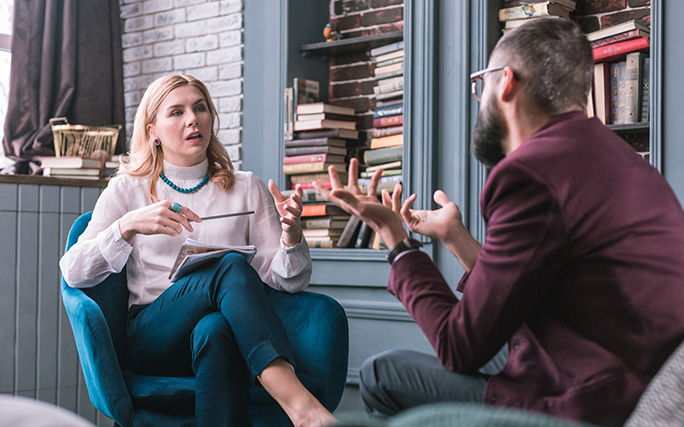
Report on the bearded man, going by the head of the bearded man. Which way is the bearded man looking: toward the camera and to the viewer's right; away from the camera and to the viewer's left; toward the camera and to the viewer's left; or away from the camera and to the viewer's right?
away from the camera and to the viewer's left

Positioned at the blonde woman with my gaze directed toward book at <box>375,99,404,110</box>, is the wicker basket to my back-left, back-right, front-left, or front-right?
front-left

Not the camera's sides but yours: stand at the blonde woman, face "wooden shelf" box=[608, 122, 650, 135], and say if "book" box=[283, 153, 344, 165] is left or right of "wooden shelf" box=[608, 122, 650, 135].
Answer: left

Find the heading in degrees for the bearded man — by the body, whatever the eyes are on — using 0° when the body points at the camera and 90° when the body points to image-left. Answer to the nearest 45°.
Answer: approximately 135°

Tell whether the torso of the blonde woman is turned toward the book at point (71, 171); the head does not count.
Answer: no

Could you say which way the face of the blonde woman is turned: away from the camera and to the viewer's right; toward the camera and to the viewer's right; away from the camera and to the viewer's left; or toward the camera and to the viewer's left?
toward the camera and to the viewer's right

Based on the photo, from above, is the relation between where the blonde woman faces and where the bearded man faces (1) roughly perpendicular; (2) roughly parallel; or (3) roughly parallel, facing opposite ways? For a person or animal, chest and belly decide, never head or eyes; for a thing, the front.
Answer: roughly parallel, facing opposite ways

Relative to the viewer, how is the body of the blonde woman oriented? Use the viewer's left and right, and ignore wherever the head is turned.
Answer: facing the viewer and to the right of the viewer

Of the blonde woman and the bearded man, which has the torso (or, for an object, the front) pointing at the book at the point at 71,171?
the bearded man

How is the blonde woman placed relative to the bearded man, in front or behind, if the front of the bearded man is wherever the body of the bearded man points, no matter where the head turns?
in front

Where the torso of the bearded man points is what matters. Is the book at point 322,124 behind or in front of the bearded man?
in front

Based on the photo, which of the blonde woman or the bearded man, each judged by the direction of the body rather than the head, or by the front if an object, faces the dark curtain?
the bearded man

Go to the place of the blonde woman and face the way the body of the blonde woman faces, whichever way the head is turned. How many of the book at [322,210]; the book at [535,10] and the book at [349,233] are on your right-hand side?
0
